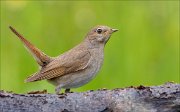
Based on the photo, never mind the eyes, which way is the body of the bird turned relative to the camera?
to the viewer's right
